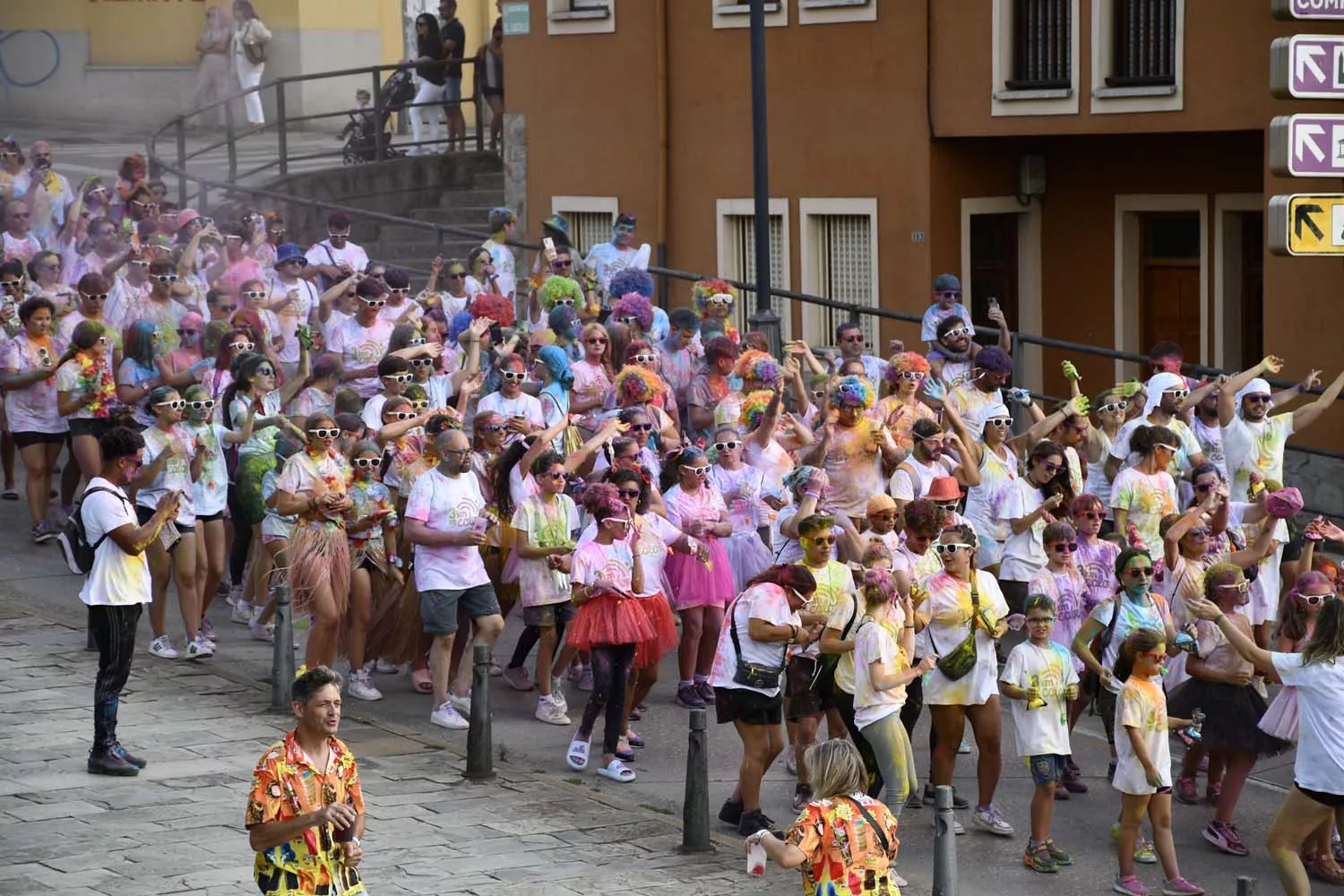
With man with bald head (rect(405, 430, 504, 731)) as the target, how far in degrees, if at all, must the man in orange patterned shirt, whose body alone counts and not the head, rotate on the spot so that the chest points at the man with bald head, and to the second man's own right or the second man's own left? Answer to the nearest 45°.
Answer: approximately 135° to the second man's own left

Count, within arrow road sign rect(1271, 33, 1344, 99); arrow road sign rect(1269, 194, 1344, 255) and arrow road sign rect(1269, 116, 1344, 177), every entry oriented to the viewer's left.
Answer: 0

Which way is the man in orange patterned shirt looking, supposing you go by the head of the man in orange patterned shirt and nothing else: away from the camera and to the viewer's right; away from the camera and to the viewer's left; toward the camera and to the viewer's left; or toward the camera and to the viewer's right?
toward the camera and to the viewer's right

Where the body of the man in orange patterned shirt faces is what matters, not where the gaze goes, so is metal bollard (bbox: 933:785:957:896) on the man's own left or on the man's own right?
on the man's own left

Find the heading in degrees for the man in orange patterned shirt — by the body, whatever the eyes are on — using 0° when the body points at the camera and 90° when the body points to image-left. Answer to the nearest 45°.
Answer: approximately 315°

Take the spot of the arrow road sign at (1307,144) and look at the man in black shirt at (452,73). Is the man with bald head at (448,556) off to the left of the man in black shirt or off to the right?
left

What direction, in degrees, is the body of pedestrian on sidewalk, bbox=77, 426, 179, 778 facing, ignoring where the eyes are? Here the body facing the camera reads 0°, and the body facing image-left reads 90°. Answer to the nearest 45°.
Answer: approximately 270°

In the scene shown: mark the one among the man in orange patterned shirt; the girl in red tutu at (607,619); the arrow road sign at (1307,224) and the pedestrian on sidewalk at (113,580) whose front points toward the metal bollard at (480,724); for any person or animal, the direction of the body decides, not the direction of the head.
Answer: the pedestrian on sidewalk

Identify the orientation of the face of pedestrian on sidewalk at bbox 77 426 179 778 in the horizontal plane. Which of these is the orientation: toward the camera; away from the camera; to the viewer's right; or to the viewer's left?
to the viewer's right

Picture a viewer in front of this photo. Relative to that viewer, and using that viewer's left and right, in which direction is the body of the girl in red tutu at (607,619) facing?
facing the viewer and to the right of the viewer

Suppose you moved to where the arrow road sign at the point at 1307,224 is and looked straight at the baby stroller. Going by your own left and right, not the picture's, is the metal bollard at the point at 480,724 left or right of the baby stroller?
left

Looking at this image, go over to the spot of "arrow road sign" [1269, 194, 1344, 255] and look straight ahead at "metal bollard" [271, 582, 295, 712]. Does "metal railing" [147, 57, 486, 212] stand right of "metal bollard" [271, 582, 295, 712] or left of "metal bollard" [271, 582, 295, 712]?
right

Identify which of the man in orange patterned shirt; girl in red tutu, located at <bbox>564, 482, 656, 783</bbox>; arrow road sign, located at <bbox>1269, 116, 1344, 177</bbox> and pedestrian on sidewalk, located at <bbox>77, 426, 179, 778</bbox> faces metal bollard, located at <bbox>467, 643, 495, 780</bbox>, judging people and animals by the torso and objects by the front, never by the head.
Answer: the pedestrian on sidewalk
